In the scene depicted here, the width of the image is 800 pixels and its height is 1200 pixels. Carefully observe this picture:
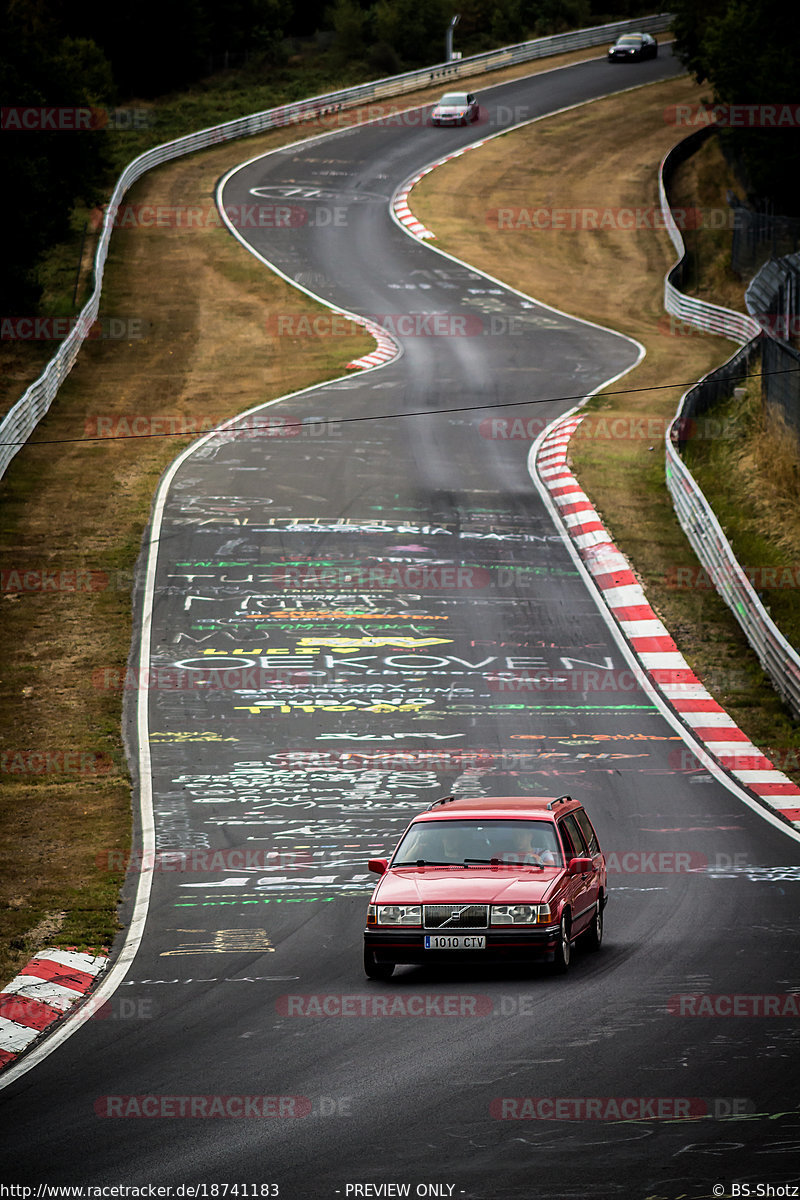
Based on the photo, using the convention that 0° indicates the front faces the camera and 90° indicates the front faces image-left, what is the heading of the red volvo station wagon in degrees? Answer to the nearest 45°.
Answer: approximately 0°

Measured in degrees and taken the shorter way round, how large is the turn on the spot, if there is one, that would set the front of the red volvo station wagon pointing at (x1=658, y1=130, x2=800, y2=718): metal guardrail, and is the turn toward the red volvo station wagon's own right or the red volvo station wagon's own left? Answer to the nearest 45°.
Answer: approximately 180°

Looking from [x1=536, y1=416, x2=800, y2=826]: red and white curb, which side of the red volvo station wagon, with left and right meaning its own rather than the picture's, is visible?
back

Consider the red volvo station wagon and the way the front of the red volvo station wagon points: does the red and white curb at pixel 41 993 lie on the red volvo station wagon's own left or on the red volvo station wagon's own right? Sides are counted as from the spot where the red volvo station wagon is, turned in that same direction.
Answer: on the red volvo station wagon's own right
